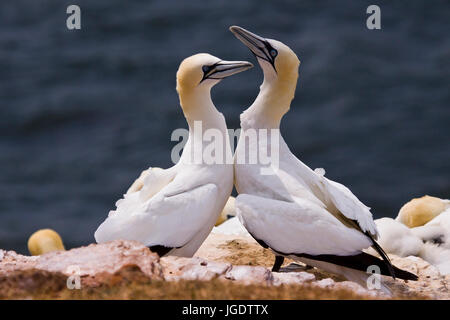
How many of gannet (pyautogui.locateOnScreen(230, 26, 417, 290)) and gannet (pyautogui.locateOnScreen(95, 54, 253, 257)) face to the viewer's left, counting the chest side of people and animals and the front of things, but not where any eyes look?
1

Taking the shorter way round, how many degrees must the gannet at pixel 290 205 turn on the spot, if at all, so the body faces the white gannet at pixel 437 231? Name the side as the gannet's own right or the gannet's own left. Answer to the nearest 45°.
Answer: approximately 135° to the gannet's own right

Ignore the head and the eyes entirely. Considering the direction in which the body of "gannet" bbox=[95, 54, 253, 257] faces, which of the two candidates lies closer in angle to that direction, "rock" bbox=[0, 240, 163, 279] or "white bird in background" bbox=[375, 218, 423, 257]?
the white bird in background

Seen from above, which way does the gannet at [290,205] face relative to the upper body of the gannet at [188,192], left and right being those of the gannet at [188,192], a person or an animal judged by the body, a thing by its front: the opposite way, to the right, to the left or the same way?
the opposite way

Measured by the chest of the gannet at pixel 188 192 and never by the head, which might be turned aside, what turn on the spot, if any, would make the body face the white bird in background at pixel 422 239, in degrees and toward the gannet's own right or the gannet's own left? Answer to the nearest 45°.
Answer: approximately 45° to the gannet's own left

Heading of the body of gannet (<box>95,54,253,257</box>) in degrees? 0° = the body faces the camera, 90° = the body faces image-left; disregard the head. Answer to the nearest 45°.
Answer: approximately 270°

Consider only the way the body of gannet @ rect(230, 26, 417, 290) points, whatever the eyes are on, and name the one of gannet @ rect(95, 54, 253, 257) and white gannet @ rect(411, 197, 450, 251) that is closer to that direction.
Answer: the gannet

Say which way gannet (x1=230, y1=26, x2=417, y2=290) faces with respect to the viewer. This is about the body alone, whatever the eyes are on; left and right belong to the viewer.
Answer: facing to the left of the viewer

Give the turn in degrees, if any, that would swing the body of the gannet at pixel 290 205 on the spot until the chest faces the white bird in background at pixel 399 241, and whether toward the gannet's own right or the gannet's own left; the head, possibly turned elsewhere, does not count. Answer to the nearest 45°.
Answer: approximately 135° to the gannet's own right

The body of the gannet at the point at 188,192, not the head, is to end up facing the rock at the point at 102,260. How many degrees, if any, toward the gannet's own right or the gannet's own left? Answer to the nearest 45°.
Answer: approximately 135° to the gannet's own right

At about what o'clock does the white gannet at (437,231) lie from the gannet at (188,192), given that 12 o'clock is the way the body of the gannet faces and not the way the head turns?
The white gannet is roughly at 11 o'clock from the gannet.

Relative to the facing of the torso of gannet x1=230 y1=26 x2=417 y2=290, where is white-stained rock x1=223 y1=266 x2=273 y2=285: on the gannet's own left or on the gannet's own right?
on the gannet's own left
